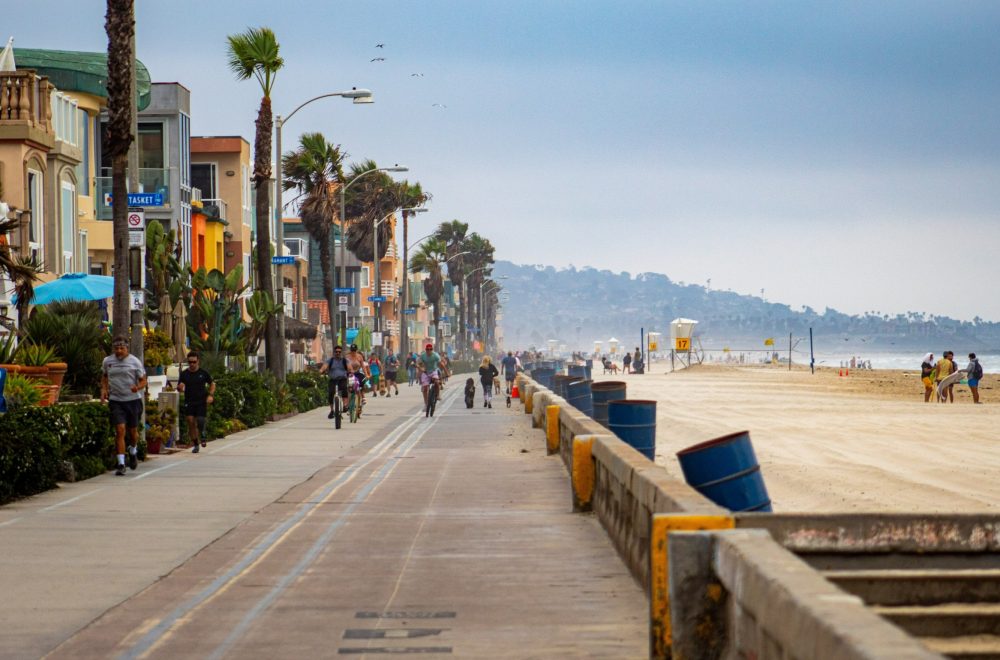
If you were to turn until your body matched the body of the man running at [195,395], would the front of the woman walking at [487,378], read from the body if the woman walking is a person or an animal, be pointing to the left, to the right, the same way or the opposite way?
the opposite way

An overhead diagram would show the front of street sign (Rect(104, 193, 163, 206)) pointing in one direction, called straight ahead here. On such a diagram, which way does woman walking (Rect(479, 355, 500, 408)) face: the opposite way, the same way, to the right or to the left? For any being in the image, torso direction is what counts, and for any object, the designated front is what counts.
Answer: the opposite way

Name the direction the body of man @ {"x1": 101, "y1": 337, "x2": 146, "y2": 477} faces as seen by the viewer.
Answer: toward the camera

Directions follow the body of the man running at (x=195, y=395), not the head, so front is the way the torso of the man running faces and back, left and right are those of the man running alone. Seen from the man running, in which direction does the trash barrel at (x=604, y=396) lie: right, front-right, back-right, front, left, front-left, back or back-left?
left

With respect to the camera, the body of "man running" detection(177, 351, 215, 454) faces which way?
toward the camera

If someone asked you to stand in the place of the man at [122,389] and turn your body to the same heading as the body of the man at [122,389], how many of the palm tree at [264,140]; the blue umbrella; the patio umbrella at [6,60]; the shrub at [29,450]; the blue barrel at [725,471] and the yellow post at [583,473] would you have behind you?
3

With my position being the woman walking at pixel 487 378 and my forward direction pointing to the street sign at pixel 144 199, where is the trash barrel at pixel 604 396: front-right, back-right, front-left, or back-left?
front-left

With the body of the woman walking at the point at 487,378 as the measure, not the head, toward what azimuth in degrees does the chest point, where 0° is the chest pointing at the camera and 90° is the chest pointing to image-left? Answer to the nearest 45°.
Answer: approximately 180°

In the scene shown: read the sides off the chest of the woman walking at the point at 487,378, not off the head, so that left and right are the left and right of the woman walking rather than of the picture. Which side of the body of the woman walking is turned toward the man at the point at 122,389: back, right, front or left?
back

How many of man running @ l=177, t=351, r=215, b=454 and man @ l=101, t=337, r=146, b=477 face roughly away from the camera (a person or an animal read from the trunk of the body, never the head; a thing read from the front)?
0

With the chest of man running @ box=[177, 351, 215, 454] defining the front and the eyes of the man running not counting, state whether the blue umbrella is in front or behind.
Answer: behind
